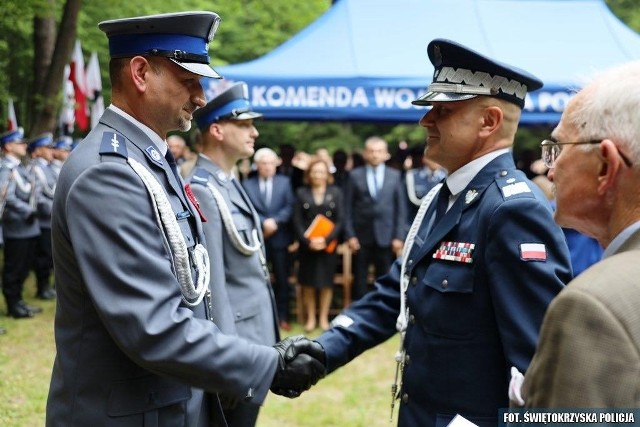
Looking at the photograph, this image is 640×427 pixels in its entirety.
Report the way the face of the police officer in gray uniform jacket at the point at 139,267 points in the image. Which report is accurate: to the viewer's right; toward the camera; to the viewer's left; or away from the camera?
to the viewer's right

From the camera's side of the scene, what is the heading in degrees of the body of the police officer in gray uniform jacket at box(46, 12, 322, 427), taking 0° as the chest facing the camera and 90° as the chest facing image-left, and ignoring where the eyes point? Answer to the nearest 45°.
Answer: approximately 270°

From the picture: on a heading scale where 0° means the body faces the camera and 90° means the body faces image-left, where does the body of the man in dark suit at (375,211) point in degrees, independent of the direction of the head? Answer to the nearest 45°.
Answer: approximately 0°

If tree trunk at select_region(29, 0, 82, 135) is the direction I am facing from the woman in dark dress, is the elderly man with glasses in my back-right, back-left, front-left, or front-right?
back-left

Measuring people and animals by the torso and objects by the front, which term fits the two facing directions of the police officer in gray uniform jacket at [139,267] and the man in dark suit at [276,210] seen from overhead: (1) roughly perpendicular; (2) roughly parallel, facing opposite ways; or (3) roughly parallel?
roughly perpendicular
